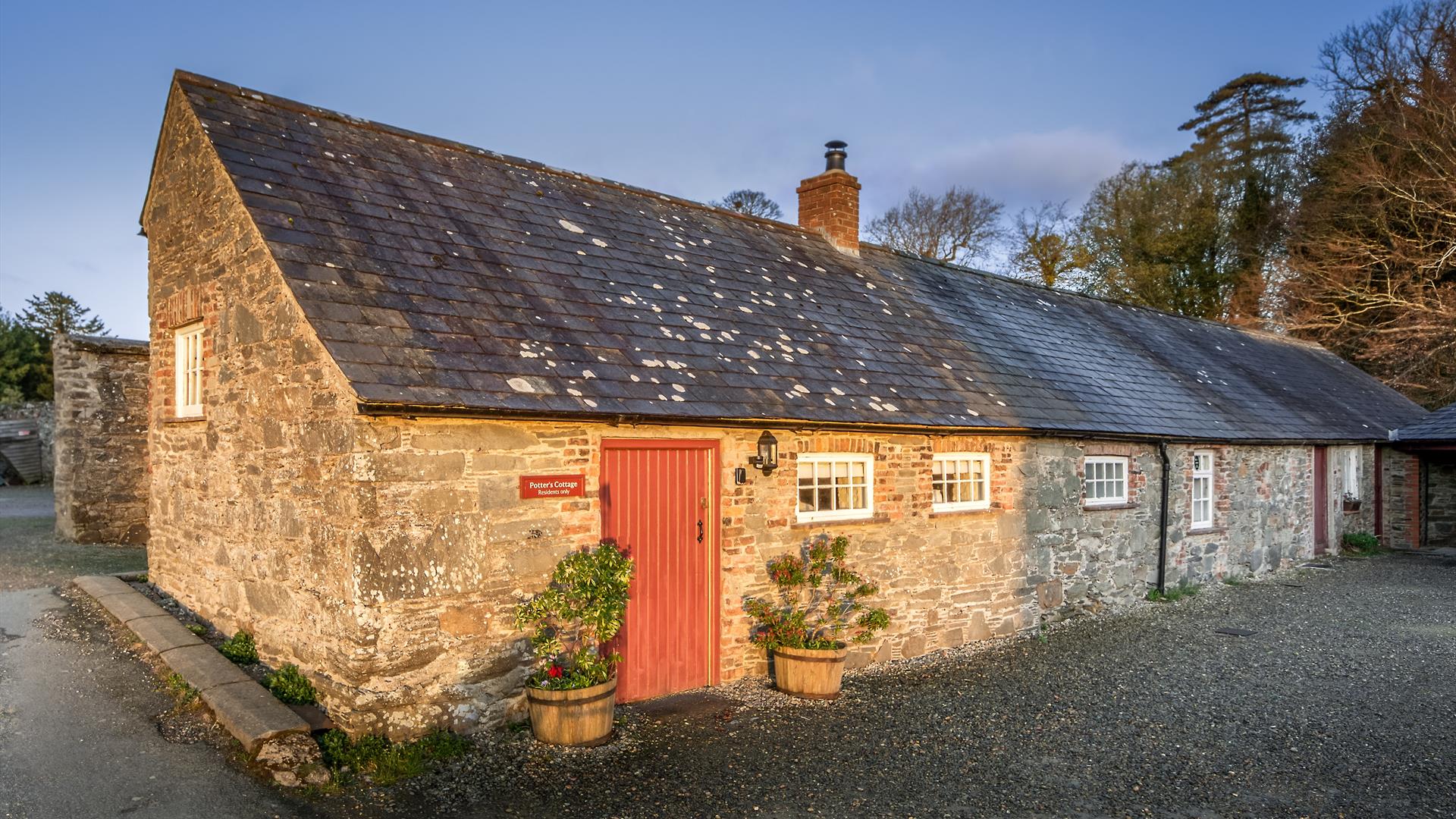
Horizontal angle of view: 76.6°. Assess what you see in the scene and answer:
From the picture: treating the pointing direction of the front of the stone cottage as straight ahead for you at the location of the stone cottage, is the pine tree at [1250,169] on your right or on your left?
on your left

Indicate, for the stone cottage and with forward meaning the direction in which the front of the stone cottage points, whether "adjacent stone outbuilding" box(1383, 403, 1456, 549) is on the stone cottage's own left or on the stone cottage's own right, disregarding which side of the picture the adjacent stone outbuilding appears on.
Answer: on the stone cottage's own left

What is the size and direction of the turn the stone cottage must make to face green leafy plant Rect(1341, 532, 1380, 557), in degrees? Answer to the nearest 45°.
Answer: approximately 90° to its left

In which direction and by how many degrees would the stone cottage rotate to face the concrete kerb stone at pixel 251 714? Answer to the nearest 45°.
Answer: approximately 90° to its right

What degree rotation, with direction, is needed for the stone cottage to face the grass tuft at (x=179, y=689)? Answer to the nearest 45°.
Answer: approximately 90° to its right

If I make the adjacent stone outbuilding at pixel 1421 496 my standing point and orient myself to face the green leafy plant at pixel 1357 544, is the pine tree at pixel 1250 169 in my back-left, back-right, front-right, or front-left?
back-right

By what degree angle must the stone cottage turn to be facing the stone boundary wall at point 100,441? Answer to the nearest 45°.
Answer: approximately 180°

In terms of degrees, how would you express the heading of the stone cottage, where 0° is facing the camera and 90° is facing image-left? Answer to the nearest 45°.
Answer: approximately 315°

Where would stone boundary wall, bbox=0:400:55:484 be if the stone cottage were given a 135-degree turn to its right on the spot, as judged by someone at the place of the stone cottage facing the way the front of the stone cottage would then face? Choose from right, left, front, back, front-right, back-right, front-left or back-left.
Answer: front-right

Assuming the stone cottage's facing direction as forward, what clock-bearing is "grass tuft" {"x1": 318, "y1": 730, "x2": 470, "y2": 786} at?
The grass tuft is roughly at 2 o'clock from the stone cottage.

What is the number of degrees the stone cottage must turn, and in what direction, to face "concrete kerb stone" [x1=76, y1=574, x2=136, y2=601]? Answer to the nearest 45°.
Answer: approximately 135° to its right

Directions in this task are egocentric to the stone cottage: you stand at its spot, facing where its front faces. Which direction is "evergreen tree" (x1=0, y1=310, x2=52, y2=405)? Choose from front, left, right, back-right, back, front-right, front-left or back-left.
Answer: back

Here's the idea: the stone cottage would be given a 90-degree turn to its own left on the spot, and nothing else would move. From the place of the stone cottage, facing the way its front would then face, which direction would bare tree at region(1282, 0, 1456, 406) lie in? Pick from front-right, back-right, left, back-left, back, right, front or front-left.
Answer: front
